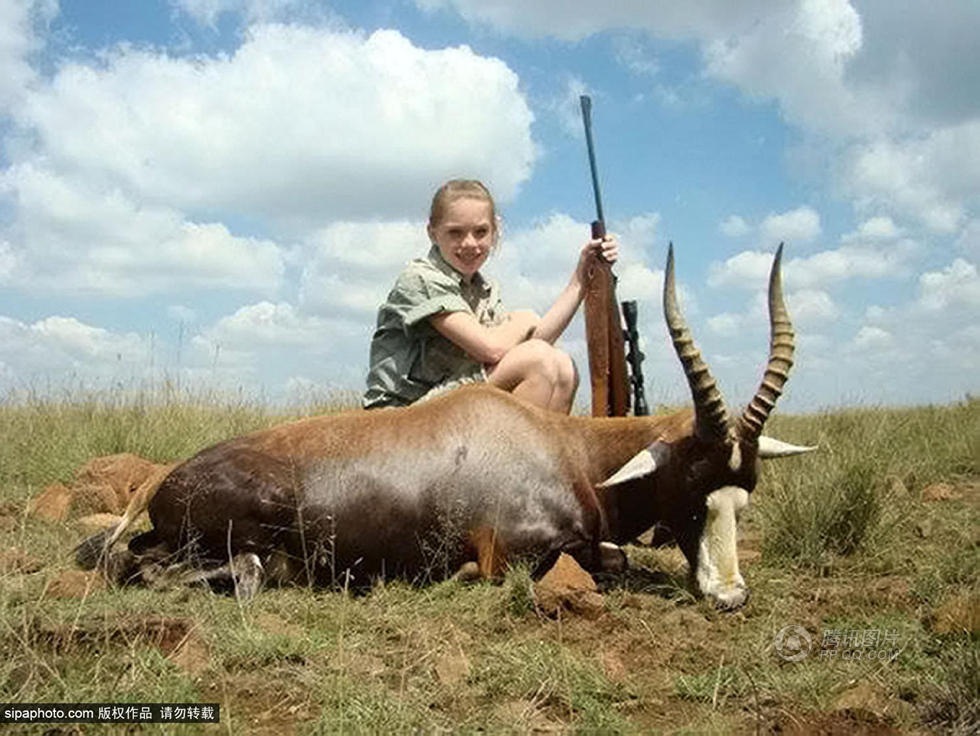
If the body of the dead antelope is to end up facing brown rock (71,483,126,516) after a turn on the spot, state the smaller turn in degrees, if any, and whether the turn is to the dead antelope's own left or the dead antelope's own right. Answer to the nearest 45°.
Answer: approximately 135° to the dead antelope's own left

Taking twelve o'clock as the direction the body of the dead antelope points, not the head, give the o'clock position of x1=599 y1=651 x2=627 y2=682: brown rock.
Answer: The brown rock is roughly at 2 o'clock from the dead antelope.

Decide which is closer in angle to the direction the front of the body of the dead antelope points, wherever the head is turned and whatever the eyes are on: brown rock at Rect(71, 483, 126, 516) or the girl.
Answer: the girl

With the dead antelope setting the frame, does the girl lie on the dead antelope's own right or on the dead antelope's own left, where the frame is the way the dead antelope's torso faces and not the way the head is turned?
on the dead antelope's own left

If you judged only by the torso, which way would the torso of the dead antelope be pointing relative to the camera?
to the viewer's right

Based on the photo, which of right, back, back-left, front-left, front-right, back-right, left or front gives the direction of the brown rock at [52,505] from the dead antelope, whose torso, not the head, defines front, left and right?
back-left

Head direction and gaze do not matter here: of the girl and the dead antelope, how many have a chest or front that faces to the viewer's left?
0
